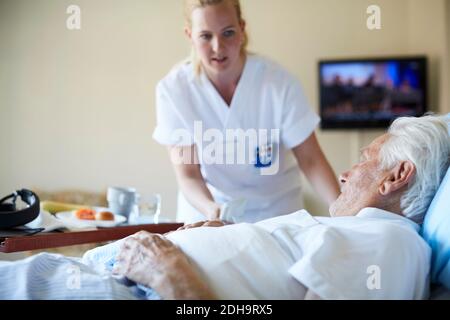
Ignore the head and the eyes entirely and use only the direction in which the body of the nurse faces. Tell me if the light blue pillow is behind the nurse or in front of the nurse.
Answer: in front

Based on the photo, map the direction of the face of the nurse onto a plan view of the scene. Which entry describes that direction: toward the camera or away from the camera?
toward the camera

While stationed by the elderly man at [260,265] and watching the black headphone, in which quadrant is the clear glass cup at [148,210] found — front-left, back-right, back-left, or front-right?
front-right

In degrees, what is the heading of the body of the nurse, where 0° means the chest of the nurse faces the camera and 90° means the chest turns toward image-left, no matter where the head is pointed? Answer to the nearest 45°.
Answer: approximately 0°

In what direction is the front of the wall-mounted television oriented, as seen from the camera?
facing the viewer

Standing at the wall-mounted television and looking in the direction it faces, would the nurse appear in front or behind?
in front

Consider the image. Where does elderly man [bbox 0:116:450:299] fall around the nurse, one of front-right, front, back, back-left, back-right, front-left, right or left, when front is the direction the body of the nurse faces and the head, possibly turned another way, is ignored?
front

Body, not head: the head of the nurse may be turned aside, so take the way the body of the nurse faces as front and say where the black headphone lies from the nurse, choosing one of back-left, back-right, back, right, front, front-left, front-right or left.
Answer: front-right

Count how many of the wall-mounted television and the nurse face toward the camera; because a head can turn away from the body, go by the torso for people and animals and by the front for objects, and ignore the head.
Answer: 2

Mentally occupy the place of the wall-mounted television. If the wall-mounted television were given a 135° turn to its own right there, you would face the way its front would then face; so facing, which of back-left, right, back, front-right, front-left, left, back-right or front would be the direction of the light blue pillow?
back-left
